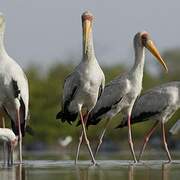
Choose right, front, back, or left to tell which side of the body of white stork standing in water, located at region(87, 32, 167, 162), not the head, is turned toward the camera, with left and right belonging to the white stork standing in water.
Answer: right

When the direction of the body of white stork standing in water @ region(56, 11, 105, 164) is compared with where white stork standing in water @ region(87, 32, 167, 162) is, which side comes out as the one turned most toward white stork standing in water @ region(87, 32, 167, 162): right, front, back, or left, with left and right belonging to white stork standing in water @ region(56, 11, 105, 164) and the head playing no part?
left

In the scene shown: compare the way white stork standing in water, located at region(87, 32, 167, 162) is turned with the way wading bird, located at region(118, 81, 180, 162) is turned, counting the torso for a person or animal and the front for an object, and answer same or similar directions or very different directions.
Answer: same or similar directions

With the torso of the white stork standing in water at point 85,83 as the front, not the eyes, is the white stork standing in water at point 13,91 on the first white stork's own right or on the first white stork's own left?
on the first white stork's own right

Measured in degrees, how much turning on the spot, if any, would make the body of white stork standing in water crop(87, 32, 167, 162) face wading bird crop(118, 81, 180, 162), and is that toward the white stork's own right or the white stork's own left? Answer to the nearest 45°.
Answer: approximately 45° to the white stork's own left

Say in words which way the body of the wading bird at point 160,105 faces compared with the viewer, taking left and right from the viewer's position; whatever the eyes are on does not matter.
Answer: facing to the right of the viewer

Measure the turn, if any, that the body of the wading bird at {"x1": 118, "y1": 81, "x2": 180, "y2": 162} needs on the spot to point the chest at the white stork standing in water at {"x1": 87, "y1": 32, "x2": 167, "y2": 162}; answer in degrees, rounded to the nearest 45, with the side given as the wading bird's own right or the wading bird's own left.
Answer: approximately 135° to the wading bird's own right

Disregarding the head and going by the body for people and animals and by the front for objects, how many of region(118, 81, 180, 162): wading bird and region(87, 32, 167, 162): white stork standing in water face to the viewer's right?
2
